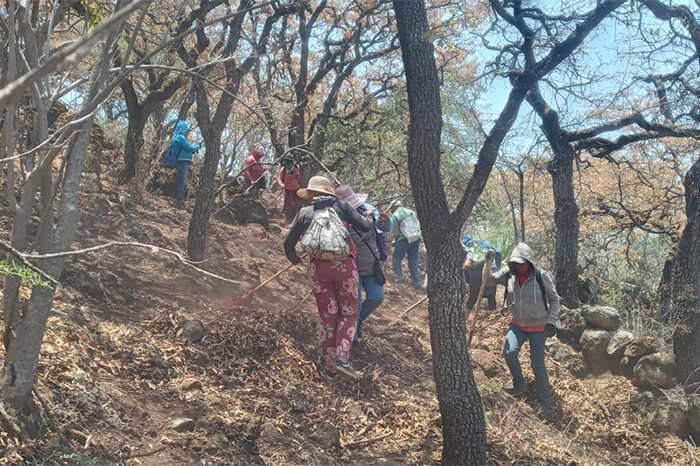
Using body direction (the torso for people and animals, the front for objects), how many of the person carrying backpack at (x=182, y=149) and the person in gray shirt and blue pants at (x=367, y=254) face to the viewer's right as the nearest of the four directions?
1

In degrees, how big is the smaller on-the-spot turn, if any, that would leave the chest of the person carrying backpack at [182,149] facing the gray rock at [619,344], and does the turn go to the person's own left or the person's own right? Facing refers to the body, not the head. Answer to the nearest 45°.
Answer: approximately 45° to the person's own right

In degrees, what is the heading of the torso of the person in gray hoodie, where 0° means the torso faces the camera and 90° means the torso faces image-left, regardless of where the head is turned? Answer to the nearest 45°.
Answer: approximately 45°

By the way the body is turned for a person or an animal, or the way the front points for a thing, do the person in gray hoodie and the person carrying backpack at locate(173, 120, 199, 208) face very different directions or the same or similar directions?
very different directions

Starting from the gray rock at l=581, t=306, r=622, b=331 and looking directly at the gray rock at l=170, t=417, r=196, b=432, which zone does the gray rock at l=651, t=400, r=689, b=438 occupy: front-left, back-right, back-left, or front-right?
front-left

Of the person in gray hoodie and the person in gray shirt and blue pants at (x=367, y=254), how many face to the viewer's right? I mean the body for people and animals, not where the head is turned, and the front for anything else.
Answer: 0

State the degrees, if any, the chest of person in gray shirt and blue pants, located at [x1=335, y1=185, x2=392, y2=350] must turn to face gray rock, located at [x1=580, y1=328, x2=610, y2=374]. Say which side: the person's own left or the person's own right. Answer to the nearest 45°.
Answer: approximately 90° to the person's own right

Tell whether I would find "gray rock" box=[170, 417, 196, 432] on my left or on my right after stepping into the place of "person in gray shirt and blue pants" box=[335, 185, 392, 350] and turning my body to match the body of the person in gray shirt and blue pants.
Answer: on my left

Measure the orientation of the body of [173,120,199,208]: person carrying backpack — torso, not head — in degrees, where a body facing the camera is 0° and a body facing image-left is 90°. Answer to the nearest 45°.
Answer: approximately 270°

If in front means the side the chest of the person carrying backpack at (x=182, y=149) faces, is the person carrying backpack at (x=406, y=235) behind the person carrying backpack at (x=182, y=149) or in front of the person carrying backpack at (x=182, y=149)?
in front

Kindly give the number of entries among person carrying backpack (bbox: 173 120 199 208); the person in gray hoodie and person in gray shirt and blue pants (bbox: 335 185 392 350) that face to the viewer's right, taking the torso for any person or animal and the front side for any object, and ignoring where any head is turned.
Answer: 1

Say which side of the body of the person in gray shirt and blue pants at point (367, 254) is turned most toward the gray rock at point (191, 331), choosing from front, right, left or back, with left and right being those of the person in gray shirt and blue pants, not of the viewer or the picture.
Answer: left

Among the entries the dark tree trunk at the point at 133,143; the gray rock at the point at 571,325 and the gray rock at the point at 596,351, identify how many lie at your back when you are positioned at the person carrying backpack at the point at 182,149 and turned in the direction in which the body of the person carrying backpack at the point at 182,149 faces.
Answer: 1

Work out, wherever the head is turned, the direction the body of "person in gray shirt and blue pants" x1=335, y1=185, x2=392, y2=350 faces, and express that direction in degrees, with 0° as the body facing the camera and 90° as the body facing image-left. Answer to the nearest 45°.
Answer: approximately 135°

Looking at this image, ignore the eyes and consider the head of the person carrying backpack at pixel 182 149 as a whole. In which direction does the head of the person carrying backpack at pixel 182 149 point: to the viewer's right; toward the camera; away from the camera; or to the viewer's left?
to the viewer's right

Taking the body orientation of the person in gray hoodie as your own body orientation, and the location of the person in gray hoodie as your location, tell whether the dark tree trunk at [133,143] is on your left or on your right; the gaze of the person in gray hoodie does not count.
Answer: on your right

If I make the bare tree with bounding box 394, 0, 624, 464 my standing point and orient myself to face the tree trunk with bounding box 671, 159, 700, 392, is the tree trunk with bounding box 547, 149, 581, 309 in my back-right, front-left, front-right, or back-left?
front-left

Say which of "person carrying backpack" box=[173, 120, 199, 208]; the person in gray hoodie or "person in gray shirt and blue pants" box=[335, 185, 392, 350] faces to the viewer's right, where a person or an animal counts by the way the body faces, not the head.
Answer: the person carrying backpack
